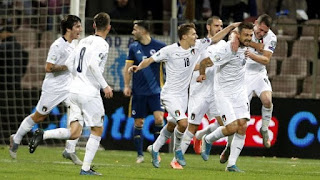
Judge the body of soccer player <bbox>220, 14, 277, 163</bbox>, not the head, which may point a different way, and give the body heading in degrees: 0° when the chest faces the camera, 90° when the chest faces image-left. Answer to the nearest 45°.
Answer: approximately 45°

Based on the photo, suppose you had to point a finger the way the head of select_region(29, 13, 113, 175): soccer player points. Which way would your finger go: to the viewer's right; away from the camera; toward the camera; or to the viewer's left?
away from the camera

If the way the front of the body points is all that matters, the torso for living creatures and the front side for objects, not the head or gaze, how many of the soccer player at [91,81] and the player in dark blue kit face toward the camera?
1

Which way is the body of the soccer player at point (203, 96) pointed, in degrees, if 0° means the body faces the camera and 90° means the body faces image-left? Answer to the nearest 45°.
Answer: approximately 315°

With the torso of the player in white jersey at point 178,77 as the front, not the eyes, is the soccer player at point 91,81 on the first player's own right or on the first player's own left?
on the first player's own right

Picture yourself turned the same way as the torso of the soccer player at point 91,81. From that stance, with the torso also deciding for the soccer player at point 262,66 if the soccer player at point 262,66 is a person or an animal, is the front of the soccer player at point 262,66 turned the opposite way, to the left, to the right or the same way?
the opposite way

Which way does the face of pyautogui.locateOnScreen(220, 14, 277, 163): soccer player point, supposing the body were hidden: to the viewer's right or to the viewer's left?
to the viewer's left
